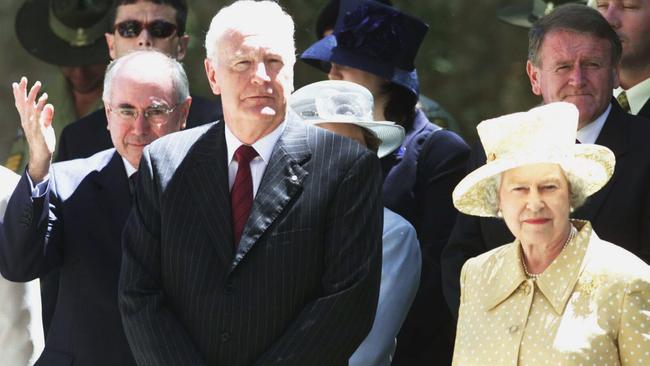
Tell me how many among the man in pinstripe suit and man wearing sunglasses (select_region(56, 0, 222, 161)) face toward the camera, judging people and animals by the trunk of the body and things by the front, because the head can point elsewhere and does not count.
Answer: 2

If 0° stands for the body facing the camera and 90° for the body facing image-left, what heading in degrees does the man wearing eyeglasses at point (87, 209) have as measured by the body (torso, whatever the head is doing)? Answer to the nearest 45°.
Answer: approximately 315°

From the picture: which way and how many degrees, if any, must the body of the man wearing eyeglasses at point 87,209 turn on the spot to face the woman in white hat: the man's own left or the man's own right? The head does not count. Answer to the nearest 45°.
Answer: approximately 45° to the man's own left

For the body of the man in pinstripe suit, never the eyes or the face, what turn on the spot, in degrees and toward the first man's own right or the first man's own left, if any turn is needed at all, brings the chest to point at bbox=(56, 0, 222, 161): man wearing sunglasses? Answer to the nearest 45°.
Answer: approximately 180°
